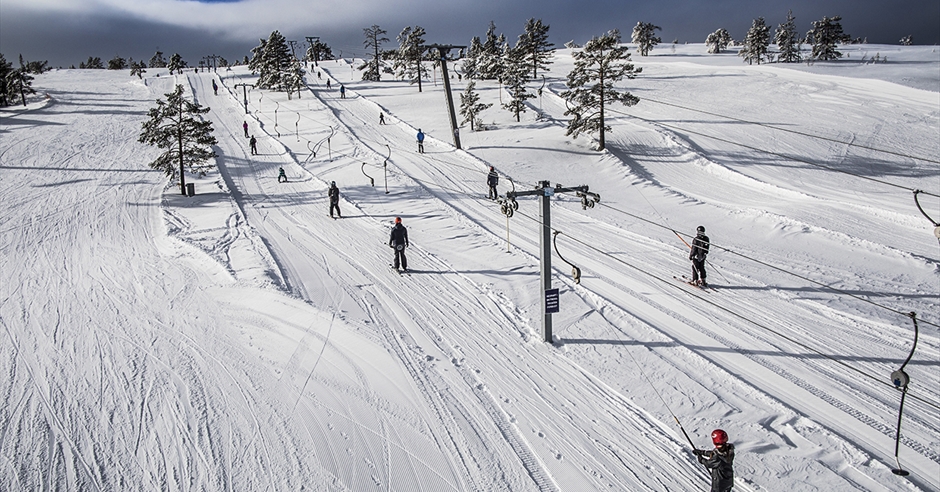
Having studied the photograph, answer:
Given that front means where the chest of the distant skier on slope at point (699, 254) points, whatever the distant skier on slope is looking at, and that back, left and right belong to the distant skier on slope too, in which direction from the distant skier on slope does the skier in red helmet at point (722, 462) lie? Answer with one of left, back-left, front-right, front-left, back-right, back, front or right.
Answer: back-left

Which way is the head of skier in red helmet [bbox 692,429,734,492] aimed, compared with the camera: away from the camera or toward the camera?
away from the camera

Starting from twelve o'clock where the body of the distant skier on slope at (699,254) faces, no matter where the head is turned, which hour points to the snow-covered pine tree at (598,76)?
The snow-covered pine tree is roughly at 1 o'clock from the distant skier on slope.

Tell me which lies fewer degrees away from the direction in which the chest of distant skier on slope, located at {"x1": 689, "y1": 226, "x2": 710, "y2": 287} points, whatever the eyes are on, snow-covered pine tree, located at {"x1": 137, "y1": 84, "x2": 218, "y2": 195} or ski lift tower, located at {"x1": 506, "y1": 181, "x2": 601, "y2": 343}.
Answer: the snow-covered pine tree

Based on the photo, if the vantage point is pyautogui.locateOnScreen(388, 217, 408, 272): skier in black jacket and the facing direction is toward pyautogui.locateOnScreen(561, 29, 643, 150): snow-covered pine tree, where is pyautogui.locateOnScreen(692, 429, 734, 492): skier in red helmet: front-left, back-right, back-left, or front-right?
back-right

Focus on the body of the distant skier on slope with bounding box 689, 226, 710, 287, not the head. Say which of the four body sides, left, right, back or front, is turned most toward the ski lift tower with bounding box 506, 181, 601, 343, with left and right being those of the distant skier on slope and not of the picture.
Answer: left

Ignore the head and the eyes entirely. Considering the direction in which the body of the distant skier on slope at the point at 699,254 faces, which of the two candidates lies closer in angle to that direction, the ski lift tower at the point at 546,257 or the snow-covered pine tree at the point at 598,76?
the snow-covered pine tree

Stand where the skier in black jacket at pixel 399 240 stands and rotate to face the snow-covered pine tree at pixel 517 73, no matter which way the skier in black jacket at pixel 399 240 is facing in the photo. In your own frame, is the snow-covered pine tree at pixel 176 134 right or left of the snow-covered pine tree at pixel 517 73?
left

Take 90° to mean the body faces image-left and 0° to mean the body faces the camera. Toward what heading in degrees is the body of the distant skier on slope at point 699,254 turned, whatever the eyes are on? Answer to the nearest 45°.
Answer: approximately 135°
